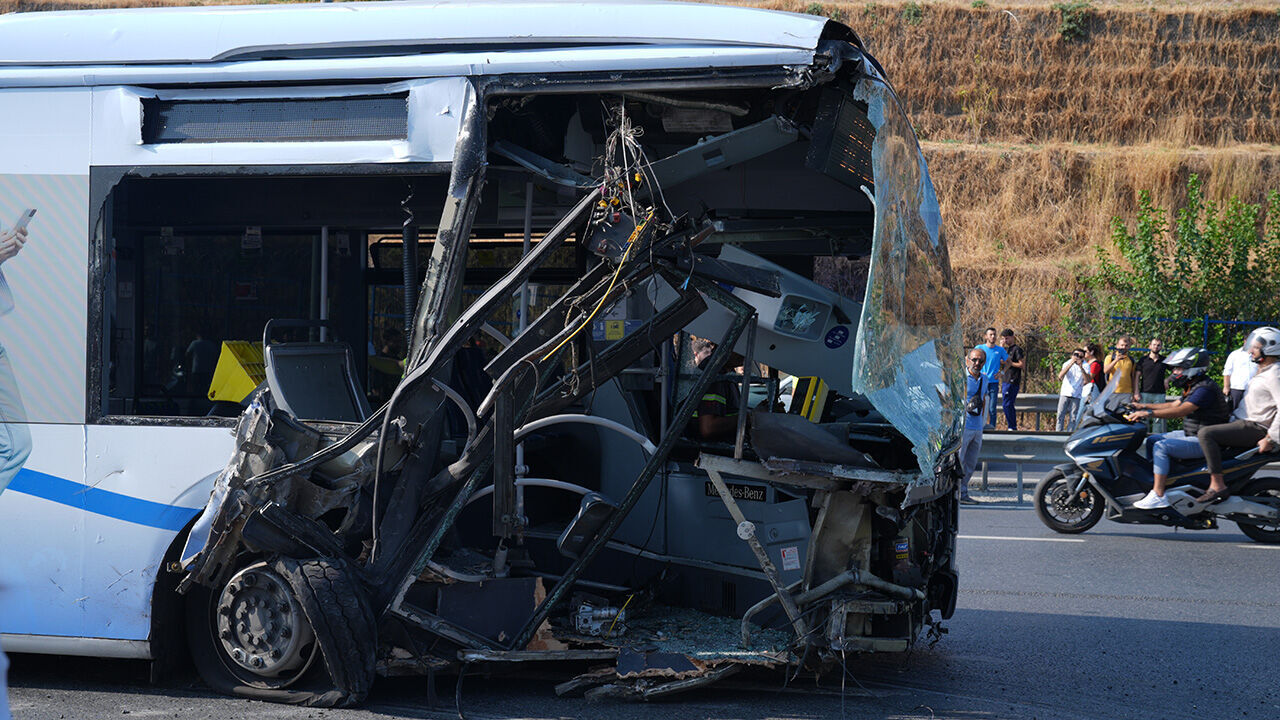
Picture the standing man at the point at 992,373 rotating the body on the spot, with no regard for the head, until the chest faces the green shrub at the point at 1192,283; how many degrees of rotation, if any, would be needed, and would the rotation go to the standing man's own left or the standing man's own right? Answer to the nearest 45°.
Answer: approximately 135° to the standing man's own left

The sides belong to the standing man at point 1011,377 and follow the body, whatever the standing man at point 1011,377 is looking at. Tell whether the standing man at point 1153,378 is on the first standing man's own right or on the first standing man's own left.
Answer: on the first standing man's own left

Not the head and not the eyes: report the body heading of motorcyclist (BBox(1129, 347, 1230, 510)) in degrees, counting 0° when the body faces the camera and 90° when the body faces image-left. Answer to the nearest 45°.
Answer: approximately 90°

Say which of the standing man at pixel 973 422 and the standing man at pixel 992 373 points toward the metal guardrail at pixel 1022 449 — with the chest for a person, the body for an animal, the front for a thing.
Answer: the standing man at pixel 992 373

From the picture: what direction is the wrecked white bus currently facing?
to the viewer's right

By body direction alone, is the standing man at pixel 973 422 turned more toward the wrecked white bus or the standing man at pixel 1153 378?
the wrecked white bus

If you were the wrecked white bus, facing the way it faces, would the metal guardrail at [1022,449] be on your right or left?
on your left

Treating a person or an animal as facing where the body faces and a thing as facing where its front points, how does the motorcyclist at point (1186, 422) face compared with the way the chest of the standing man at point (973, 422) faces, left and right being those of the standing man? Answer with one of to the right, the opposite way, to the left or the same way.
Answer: to the right

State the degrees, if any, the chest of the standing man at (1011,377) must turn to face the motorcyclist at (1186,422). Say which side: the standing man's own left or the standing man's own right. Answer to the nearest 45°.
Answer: approximately 45° to the standing man's own left

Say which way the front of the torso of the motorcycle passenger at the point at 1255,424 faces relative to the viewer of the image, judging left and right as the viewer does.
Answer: facing to the left of the viewer
